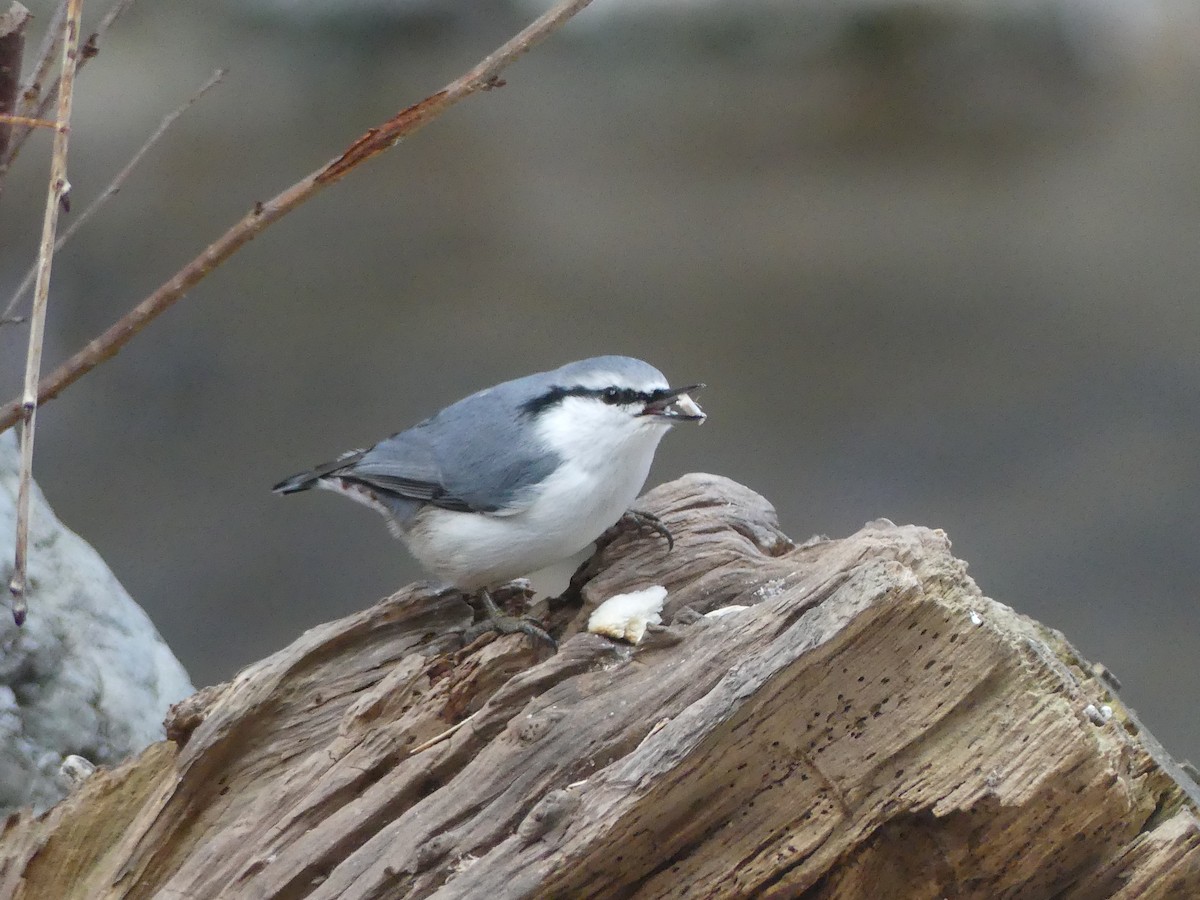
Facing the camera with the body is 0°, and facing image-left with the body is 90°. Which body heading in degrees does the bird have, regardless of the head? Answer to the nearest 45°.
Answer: approximately 270°

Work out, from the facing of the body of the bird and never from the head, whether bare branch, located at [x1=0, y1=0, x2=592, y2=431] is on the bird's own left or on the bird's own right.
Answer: on the bird's own right

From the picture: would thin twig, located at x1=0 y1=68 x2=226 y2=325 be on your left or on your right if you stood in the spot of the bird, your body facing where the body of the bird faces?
on your right
